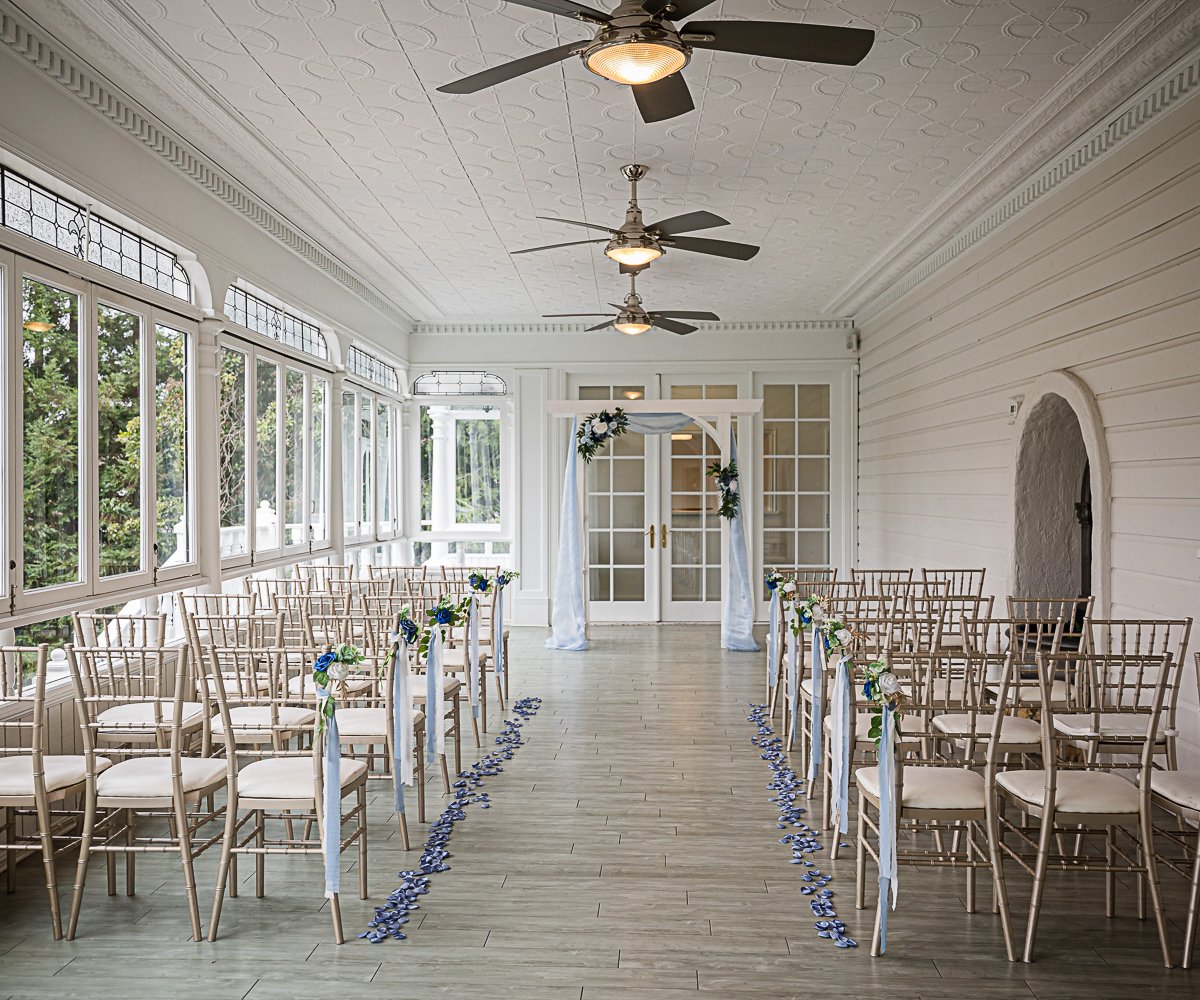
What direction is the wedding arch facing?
toward the camera

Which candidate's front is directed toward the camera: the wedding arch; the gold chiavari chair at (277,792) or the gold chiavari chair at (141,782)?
the wedding arch

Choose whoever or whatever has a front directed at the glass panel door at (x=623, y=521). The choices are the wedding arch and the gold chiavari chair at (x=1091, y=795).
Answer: the gold chiavari chair

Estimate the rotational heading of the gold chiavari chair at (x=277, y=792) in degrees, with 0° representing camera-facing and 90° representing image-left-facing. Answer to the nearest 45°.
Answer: approximately 225°

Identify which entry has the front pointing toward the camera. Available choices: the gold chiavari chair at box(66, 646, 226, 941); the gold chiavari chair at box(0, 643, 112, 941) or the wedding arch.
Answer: the wedding arch

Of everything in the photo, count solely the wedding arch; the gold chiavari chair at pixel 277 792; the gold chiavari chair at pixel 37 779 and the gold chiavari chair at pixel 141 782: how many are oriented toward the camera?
1

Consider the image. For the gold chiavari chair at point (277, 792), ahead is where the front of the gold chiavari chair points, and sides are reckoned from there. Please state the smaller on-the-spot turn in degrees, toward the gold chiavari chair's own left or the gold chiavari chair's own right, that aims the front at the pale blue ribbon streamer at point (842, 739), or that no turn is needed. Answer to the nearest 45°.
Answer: approximately 45° to the gold chiavari chair's own right

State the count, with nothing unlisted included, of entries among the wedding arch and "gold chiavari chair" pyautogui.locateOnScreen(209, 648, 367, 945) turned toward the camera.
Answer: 1

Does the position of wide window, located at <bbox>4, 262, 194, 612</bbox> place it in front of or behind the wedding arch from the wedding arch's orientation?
in front

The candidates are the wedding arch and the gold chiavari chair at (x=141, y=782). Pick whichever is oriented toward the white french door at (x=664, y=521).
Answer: the gold chiavari chair

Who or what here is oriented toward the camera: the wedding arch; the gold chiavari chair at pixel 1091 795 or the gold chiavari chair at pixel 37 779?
the wedding arch

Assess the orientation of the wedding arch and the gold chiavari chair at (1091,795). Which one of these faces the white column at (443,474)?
the gold chiavari chair

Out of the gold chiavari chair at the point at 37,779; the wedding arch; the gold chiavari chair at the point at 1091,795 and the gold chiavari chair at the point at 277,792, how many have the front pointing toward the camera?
1

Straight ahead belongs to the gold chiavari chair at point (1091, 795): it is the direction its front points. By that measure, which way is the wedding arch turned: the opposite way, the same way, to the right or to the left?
the opposite way

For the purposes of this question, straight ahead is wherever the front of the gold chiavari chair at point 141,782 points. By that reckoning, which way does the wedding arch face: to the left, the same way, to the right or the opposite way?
the opposite way

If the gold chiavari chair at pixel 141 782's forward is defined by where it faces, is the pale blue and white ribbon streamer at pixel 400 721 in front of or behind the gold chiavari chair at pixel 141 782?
in front

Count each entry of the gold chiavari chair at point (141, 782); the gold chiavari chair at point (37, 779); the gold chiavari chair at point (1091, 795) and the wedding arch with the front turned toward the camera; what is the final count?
1
